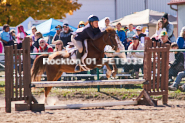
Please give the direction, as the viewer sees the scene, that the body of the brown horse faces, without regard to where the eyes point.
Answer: to the viewer's right

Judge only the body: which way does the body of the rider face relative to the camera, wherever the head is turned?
to the viewer's right

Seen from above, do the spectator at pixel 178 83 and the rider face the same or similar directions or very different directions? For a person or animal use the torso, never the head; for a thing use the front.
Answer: very different directions

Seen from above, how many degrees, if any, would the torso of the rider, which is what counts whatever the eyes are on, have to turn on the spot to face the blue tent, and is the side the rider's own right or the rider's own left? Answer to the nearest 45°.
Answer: approximately 90° to the rider's own left

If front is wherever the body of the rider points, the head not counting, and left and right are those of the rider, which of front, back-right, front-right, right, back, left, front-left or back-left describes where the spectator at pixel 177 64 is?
front-left

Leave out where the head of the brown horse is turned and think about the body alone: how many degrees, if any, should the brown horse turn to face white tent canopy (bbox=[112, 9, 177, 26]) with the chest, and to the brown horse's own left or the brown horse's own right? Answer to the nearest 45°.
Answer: approximately 90° to the brown horse's own left

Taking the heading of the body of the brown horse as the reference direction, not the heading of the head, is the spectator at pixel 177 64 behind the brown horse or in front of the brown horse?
in front

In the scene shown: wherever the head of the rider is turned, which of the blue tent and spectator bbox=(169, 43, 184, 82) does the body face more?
the spectator

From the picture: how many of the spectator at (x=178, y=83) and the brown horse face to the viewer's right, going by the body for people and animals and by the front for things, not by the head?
1
